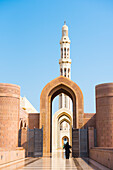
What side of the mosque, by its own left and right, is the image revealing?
front
